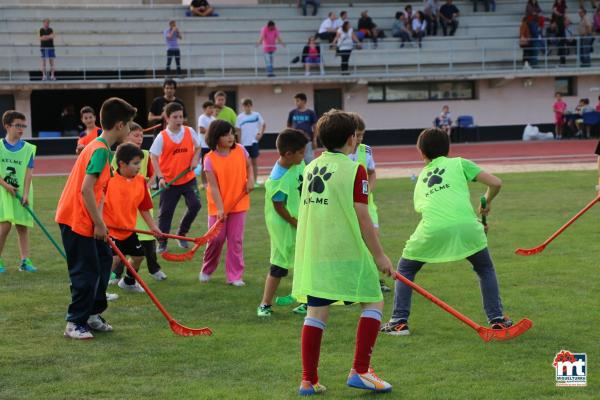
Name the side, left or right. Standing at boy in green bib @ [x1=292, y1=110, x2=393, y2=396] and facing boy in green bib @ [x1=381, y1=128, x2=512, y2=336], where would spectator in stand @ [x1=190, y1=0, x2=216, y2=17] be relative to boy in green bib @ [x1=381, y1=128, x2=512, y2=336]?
left

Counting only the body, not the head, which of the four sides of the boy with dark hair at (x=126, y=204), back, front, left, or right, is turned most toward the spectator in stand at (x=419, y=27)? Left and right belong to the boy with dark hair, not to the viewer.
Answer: left

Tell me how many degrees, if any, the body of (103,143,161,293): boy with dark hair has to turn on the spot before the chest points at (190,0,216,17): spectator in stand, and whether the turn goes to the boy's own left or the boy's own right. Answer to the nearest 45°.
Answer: approximately 135° to the boy's own left

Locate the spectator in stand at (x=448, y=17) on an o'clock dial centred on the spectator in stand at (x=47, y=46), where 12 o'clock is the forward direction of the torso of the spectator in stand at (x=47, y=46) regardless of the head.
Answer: the spectator in stand at (x=448, y=17) is roughly at 9 o'clock from the spectator in stand at (x=47, y=46).

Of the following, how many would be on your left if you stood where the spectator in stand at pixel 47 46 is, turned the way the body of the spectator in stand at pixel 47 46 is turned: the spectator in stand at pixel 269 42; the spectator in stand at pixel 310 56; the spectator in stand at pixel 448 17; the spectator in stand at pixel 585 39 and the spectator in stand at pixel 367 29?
5

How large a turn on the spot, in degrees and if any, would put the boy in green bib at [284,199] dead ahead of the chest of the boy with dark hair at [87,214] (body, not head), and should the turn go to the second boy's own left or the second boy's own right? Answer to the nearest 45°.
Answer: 0° — they already face them

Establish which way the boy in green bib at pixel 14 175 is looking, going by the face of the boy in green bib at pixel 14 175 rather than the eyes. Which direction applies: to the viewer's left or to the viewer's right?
to the viewer's right

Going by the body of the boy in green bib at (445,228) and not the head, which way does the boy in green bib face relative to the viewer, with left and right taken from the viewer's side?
facing away from the viewer

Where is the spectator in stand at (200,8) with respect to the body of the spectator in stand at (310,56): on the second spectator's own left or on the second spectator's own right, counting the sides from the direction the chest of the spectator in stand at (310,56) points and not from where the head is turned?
on the second spectator's own right

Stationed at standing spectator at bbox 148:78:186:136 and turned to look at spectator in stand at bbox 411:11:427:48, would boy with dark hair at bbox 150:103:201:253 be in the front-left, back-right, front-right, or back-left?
back-right

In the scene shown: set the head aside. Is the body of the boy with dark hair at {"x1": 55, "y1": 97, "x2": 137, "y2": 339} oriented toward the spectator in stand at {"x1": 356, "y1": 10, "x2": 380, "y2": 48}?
no

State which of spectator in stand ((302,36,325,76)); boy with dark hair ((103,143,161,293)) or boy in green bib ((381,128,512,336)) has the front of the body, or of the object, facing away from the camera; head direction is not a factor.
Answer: the boy in green bib

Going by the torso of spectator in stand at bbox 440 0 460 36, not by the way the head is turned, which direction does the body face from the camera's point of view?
toward the camera

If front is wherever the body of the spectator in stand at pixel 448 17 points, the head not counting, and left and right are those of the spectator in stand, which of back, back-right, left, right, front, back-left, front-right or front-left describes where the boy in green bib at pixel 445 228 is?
front

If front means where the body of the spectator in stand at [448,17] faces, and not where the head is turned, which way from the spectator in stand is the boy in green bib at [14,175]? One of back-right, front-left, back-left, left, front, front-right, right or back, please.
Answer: front

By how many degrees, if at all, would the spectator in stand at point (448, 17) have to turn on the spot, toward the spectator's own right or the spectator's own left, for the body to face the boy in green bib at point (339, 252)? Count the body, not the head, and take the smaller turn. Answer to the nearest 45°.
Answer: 0° — they already face them

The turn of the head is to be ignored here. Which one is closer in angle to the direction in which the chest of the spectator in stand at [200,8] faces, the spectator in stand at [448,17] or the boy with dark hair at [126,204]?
the boy with dark hair

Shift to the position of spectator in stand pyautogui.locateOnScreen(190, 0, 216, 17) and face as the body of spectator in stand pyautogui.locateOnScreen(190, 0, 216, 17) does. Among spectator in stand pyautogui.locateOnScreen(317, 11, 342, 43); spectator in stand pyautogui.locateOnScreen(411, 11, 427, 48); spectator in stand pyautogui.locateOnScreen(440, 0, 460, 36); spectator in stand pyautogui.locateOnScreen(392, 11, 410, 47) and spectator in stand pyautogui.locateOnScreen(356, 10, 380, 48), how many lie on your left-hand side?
5

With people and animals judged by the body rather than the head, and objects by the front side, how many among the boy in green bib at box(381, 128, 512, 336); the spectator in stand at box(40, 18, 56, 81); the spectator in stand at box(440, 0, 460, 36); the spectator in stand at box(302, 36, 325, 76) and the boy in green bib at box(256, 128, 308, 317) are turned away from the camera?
1
